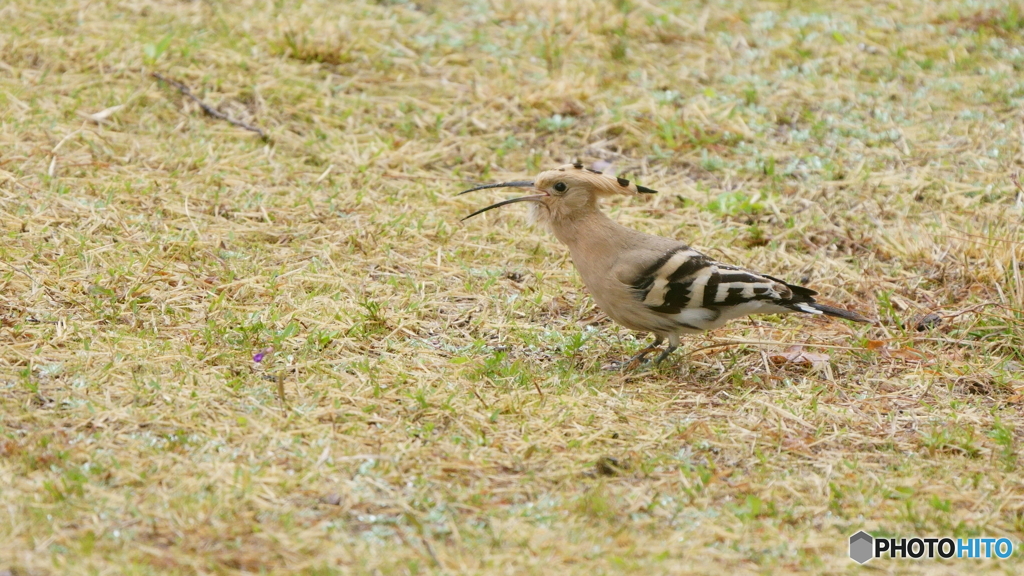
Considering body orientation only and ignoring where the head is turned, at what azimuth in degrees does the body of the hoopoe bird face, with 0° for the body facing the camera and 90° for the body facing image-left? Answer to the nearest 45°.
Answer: approximately 90°

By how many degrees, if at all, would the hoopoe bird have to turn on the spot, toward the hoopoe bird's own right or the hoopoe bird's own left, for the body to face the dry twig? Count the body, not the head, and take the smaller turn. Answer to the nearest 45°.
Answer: approximately 45° to the hoopoe bird's own right
